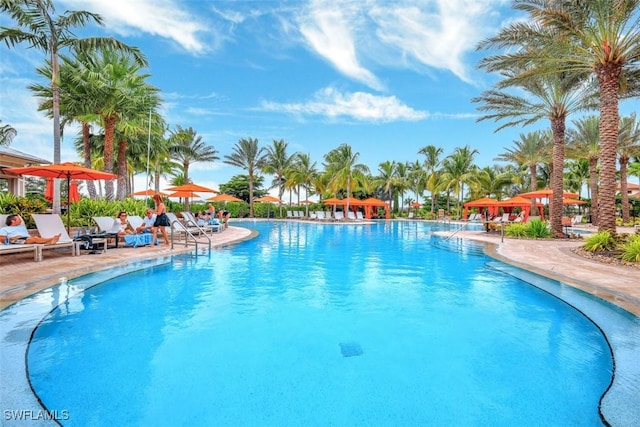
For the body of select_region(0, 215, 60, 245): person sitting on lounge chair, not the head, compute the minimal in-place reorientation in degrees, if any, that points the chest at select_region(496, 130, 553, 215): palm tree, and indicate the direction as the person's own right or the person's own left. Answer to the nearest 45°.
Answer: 0° — they already face it

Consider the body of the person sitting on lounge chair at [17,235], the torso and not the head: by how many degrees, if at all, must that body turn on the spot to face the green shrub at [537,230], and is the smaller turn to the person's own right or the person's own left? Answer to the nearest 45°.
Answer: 0° — they already face it

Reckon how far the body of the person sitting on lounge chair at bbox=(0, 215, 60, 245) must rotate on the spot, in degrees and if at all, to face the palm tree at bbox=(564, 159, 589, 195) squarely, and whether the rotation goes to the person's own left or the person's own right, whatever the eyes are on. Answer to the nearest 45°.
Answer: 0° — they already face it

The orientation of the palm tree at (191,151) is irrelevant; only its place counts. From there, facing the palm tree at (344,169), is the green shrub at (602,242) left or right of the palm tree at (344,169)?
right

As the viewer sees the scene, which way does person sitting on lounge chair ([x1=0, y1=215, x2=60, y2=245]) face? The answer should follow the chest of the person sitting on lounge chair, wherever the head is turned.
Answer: to the viewer's right

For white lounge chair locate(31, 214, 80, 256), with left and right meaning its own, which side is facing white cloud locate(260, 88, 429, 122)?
left

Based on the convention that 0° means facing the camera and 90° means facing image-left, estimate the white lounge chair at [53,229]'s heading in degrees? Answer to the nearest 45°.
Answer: approximately 315°

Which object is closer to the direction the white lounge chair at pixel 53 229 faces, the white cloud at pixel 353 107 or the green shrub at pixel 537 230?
the green shrub

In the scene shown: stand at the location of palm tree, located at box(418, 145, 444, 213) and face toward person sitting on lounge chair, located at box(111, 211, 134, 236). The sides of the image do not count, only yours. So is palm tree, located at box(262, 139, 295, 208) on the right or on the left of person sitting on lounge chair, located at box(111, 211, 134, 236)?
right

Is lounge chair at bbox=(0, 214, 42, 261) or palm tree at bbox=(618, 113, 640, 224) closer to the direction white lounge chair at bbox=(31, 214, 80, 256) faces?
the palm tree
